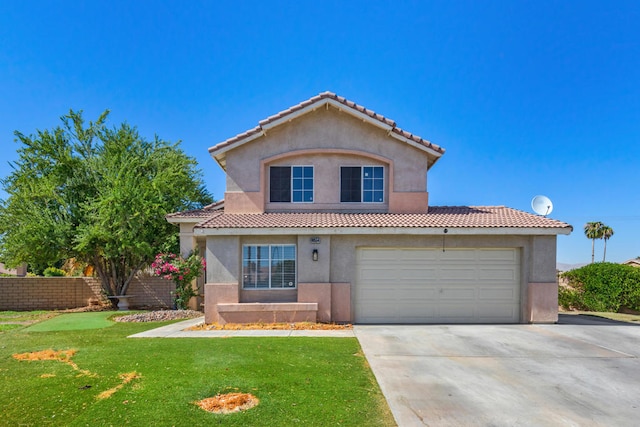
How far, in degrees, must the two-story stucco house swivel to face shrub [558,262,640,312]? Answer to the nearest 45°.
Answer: approximately 135° to its left

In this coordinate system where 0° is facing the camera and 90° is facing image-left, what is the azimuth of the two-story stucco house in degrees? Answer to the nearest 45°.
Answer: approximately 0°
